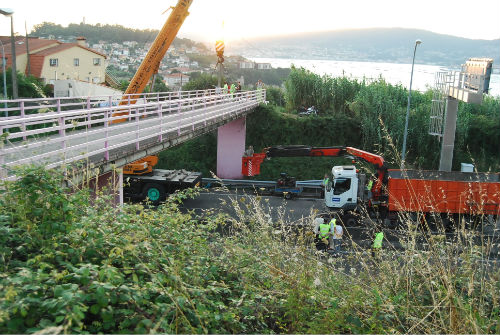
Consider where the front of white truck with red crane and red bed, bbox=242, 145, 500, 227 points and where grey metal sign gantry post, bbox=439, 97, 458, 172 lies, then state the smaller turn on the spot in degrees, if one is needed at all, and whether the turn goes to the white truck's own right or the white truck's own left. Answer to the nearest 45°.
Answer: approximately 90° to the white truck's own right

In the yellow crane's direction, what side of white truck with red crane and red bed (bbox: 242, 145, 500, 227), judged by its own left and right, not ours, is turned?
front

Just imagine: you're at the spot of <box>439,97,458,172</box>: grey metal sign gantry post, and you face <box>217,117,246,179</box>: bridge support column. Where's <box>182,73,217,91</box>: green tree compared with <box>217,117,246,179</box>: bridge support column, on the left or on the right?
right

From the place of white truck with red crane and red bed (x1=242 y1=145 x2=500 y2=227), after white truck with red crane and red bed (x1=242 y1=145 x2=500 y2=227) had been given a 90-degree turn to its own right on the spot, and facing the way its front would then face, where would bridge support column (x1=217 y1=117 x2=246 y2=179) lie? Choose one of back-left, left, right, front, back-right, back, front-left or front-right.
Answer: front-left

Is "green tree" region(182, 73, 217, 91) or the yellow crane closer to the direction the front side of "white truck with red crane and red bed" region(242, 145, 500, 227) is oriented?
the yellow crane

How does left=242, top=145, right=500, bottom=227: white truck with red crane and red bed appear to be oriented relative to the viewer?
to the viewer's left

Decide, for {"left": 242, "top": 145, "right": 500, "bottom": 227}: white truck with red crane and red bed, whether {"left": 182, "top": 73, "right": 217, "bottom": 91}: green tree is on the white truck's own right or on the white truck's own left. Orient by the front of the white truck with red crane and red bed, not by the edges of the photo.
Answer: on the white truck's own right
